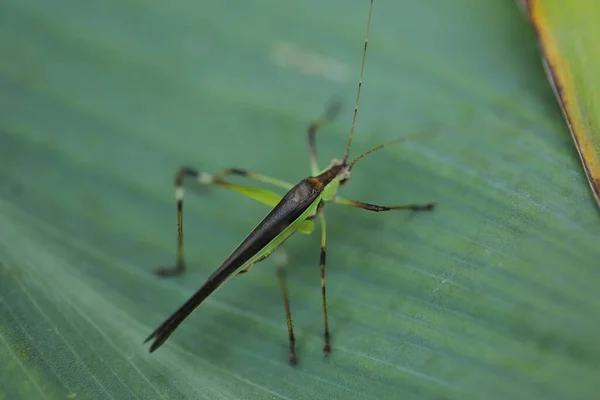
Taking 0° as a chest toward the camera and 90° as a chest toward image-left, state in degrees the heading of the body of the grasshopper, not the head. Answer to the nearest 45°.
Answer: approximately 225°

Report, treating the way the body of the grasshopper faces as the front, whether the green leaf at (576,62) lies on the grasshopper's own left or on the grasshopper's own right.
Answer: on the grasshopper's own right
